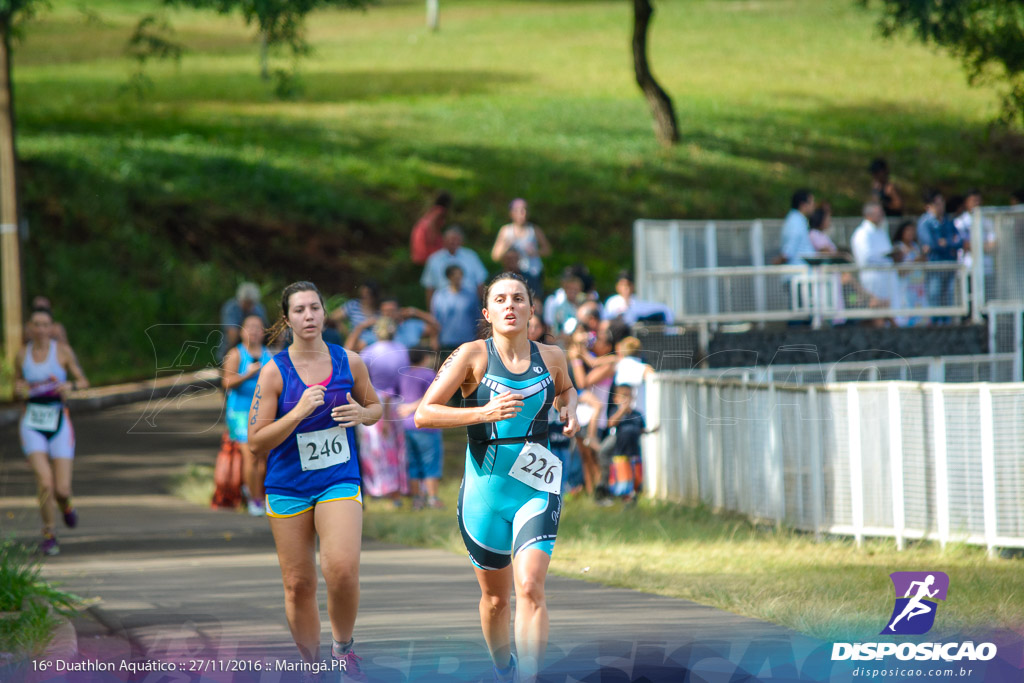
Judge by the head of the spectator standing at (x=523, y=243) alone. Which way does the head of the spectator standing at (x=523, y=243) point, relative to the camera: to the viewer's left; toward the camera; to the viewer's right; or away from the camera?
toward the camera

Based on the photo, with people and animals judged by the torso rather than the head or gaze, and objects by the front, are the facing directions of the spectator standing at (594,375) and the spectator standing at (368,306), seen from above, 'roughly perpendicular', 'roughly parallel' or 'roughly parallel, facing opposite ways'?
roughly parallel

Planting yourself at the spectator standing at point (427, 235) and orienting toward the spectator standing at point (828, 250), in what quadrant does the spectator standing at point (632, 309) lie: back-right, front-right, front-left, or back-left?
front-right

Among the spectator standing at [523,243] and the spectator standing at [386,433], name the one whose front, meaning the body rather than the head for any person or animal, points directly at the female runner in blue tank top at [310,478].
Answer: the spectator standing at [523,243]

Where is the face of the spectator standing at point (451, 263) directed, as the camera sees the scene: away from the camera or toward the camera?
toward the camera

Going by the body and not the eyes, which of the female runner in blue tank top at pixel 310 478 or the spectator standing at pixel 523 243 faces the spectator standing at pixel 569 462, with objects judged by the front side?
the spectator standing at pixel 523 243

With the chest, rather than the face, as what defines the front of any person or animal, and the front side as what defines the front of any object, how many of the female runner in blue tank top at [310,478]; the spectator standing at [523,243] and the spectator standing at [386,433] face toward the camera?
2

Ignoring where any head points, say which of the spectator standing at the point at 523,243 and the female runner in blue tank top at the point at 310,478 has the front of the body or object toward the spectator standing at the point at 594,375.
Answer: the spectator standing at the point at 523,243

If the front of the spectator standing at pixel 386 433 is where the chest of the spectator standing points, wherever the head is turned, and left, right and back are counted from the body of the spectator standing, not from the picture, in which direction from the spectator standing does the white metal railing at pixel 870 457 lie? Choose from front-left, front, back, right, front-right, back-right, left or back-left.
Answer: back-right

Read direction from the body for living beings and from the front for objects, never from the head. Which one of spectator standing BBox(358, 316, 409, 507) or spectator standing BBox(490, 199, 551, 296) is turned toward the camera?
spectator standing BBox(490, 199, 551, 296)

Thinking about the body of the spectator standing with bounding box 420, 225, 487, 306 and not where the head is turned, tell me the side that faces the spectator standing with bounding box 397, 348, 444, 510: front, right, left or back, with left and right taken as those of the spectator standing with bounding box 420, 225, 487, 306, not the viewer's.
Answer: front

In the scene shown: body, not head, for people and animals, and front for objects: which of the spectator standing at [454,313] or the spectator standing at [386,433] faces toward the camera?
the spectator standing at [454,313]

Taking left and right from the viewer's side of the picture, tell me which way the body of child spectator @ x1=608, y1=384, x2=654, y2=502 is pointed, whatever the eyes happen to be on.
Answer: facing the viewer and to the left of the viewer

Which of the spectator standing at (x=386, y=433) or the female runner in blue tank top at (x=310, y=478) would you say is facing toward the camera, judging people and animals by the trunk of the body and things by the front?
the female runner in blue tank top

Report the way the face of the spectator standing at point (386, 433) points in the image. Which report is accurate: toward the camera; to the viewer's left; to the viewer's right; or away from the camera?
away from the camera

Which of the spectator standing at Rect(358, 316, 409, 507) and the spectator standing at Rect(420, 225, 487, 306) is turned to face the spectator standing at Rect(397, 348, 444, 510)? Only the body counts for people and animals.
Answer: the spectator standing at Rect(420, 225, 487, 306)

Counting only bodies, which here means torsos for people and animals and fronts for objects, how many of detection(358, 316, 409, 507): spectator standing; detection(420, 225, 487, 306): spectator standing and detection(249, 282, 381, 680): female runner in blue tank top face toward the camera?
2

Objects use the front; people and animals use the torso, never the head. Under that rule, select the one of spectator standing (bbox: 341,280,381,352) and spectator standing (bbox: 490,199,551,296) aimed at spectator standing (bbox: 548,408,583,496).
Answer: spectator standing (bbox: 490,199,551,296)
